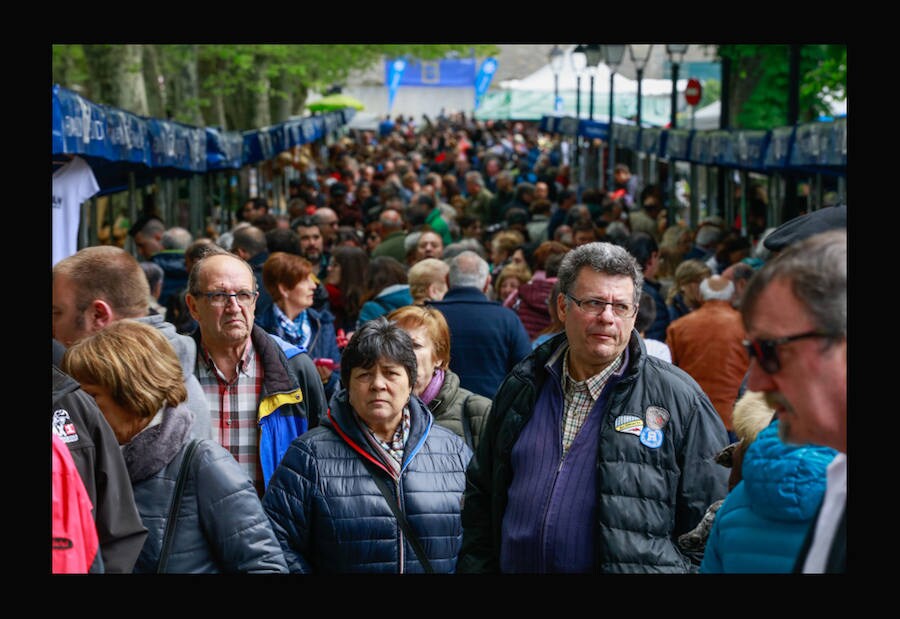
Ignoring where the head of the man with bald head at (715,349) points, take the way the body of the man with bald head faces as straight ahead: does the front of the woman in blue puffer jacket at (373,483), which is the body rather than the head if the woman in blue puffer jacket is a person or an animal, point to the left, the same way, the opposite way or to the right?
the opposite way

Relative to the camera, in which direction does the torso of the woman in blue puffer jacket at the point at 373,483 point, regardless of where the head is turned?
toward the camera

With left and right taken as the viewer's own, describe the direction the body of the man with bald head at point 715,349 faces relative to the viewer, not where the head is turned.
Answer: facing away from the viewer

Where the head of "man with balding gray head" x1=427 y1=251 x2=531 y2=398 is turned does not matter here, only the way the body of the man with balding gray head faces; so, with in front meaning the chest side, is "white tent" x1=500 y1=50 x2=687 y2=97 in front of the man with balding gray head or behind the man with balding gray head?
in front

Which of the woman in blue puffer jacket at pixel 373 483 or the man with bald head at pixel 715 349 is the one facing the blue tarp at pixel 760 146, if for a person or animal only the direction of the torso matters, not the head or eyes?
the man with bald head

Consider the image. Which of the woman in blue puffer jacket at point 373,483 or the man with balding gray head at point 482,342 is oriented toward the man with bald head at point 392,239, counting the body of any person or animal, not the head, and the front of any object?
the man with balding gray head at point 482,342

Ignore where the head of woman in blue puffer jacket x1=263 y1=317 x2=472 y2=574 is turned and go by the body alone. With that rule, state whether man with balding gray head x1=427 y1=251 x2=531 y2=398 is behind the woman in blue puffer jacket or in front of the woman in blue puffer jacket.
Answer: behind

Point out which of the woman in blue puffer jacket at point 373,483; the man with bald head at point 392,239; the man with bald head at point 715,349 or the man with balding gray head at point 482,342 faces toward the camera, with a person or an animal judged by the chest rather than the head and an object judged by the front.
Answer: the woman in blue puffer jacket

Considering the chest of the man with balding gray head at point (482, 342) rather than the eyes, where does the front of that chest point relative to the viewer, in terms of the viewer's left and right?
facing away from the viewer

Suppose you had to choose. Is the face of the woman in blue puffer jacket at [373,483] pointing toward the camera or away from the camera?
toward the camera

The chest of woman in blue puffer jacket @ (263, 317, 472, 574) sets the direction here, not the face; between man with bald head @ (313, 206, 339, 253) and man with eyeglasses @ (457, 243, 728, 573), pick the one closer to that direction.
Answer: the man with eyeglasses

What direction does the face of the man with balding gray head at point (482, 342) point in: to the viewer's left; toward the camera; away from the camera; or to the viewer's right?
away from the camera

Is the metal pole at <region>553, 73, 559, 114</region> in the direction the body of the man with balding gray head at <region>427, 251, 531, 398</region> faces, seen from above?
yes

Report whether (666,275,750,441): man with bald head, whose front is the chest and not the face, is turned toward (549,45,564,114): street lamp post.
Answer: yes

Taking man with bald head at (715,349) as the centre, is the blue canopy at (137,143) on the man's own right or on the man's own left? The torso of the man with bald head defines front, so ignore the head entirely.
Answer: on the man's own left
